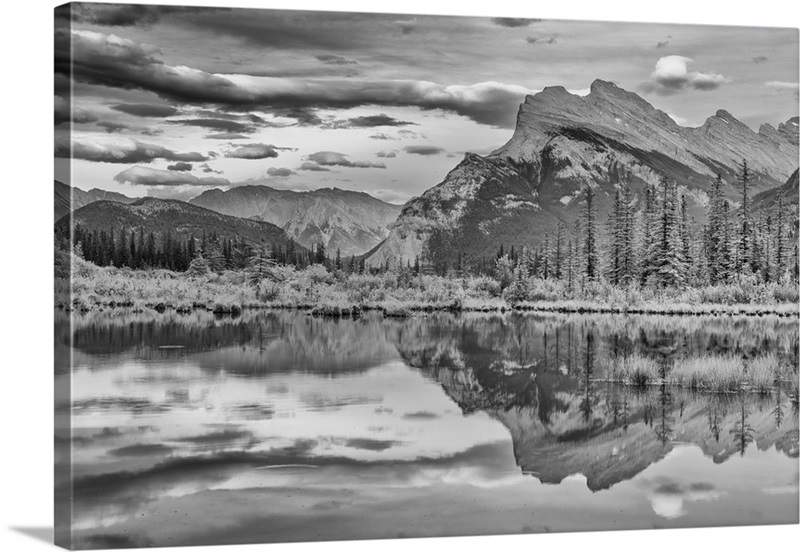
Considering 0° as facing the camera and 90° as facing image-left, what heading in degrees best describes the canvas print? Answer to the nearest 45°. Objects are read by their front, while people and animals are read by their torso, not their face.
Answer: approximately 315°
